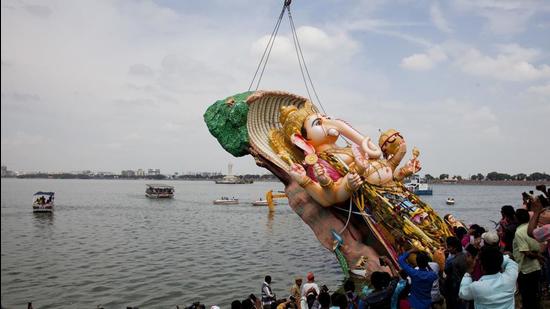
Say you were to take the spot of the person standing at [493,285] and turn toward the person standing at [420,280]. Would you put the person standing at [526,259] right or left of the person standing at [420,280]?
right

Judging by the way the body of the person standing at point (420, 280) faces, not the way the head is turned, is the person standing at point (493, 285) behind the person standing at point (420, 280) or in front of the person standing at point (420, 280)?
behind

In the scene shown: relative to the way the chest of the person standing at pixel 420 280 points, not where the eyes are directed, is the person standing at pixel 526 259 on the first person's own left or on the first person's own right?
on the first person's own right

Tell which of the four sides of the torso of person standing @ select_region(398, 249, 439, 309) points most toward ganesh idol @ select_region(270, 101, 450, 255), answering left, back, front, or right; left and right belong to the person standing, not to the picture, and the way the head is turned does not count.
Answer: front

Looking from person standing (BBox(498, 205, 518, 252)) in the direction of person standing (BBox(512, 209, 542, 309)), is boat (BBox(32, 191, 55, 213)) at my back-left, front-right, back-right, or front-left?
back-right

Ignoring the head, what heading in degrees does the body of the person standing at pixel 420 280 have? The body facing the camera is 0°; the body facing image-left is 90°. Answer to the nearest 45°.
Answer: approximately 180°

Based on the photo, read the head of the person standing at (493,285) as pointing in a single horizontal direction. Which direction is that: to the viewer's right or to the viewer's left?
to the viewer's left

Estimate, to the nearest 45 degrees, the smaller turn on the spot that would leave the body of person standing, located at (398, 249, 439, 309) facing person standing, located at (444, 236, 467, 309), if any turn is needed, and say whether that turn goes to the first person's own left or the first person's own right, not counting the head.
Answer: approximately 45° to the first person's own right

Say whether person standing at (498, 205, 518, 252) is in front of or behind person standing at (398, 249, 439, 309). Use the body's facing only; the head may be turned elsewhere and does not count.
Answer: in front
